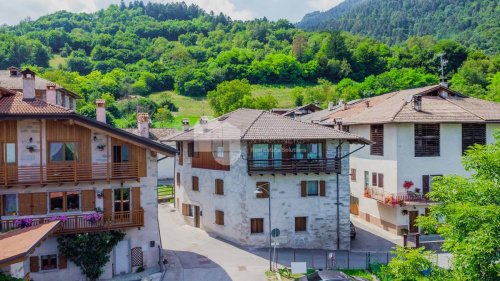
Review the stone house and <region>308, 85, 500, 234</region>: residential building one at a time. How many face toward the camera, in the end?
2

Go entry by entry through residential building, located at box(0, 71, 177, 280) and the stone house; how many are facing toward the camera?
2

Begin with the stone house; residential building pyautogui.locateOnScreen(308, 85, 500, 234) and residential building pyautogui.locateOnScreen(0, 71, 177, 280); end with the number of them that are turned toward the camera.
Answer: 3

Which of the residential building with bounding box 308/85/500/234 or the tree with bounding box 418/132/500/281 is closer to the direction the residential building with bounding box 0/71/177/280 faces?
the tree

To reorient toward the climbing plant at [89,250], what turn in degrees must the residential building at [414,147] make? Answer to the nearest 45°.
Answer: approximately 45° to its right

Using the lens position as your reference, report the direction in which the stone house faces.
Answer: facing the viewer

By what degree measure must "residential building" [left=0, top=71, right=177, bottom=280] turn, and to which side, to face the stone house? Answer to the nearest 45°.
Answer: approximately 90° to its left

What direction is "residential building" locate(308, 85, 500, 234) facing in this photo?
toward the camera

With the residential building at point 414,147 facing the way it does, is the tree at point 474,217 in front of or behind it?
in front

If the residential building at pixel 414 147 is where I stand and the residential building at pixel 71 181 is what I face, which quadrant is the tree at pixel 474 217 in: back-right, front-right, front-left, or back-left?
front-left

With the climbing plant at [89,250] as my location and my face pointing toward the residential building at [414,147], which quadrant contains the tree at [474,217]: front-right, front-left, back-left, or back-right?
front-right

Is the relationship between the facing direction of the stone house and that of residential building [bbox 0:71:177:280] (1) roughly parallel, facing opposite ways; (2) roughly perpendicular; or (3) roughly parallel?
roughly parallel

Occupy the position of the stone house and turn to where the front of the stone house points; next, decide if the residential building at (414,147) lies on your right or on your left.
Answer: on your left

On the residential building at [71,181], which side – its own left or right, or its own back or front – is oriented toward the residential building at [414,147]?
left

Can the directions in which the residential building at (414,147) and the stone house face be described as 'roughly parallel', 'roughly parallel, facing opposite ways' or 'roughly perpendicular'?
roughly parallel

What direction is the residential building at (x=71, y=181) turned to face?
toward the camera
